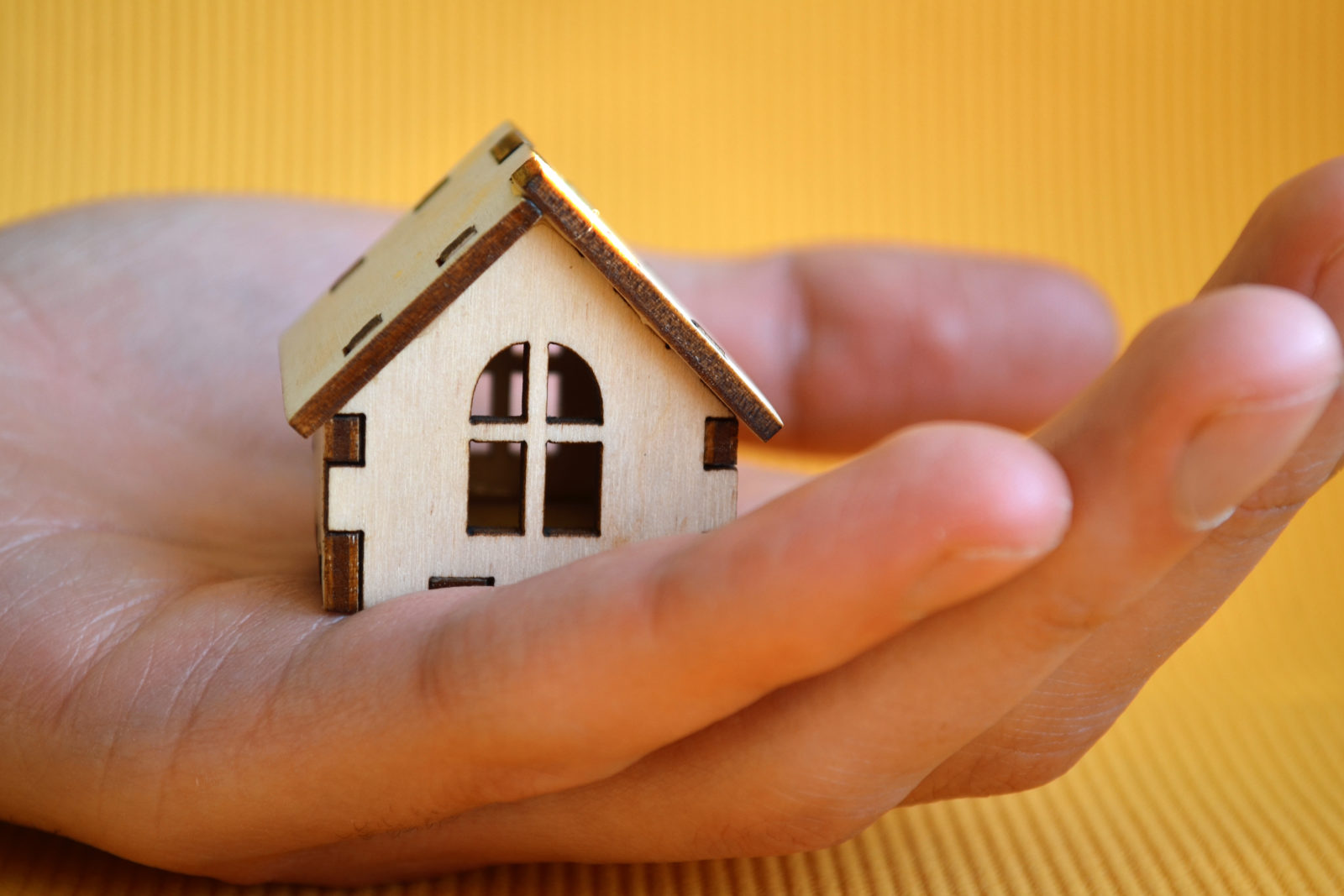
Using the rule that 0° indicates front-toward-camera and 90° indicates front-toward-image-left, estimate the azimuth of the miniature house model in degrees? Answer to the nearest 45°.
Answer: approximately 0°
